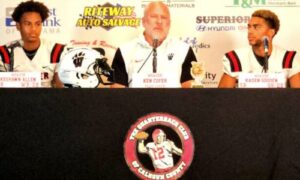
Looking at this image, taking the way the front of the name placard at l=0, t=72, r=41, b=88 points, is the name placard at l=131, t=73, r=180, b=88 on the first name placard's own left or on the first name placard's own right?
on the first name placard's own left

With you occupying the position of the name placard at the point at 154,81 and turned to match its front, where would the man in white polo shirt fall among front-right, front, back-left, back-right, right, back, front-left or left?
back

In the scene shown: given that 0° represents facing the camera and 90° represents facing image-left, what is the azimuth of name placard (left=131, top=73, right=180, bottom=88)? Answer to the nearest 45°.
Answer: approximately 0°

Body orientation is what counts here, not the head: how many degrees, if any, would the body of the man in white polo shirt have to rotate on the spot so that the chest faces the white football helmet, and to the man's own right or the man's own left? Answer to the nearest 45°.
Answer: approximately 45° to the man's own right
